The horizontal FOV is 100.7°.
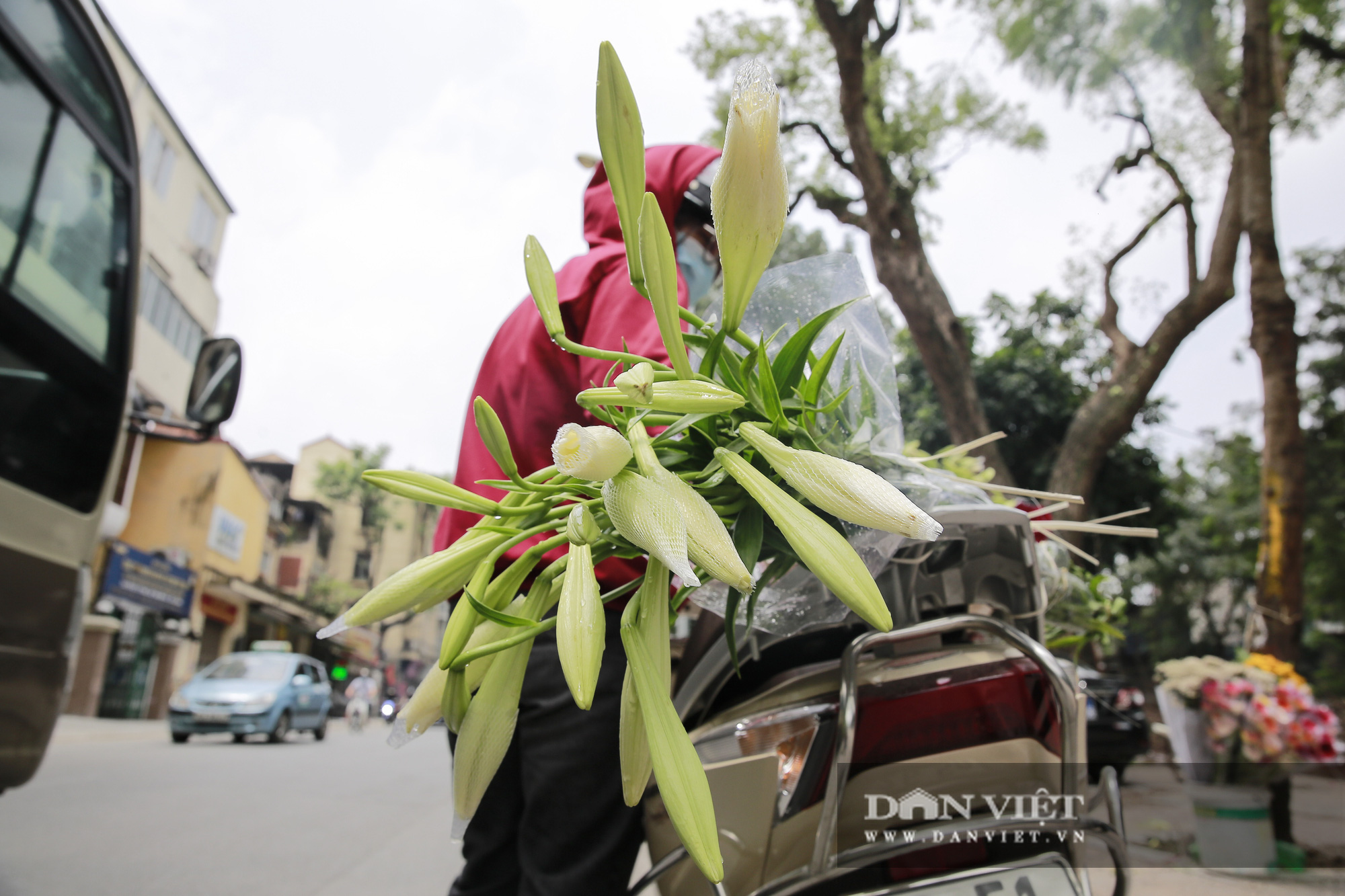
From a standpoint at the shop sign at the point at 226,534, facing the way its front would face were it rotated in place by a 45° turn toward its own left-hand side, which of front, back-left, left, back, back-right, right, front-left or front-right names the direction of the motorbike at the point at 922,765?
right

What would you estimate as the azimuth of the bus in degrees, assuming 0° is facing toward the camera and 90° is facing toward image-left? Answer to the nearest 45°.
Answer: approximately 225°

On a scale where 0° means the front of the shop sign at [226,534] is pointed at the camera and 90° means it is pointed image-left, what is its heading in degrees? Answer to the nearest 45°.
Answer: approximately 315°

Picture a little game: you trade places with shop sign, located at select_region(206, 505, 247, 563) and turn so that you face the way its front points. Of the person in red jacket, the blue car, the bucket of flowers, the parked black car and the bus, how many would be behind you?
0

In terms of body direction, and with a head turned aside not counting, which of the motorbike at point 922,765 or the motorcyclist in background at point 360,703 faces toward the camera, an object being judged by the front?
the motorcyclist in background

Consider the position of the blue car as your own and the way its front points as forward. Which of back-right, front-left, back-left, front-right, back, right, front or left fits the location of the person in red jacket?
front-left

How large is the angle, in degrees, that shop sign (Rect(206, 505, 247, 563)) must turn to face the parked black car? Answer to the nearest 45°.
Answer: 0° — it already faces it

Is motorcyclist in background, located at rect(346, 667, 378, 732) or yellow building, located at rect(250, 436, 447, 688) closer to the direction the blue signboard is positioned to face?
the motorcyclist in background

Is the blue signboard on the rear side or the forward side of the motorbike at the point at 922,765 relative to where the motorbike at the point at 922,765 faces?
on the forward side

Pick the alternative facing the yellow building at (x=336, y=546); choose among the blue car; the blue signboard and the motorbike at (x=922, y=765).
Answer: the motorbike

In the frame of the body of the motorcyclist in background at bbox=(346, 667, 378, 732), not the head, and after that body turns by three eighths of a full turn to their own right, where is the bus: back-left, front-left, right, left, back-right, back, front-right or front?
back-left

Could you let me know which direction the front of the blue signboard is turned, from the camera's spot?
facing the viewer and to the right of the viewer

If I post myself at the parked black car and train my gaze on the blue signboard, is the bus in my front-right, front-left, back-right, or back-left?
front-left

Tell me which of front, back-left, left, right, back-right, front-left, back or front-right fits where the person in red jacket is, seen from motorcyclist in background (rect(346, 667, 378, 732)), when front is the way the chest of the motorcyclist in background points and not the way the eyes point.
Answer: front

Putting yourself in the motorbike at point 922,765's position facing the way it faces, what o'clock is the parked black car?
The parked black car is roughly at 2 o'clock from the motorbike.

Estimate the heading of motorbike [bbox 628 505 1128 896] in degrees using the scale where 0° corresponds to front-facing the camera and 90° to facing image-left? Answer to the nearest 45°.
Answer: approximately 135°

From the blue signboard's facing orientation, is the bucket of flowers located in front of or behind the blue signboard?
in front

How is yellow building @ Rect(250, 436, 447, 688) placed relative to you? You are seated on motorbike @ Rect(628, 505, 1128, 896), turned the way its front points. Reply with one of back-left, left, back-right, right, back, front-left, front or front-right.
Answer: front
